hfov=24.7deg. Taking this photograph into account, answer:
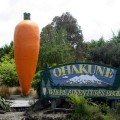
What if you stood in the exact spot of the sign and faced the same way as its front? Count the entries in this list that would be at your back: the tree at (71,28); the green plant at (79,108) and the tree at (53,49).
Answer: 2

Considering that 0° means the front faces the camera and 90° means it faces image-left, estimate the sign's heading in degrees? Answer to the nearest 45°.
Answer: approximately 0°

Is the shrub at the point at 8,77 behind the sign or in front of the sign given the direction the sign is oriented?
behind

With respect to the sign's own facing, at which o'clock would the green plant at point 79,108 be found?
The green plant is roughly at 12 o'clock from the sign.

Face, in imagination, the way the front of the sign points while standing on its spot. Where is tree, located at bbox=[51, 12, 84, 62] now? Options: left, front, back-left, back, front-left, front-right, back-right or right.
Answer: back

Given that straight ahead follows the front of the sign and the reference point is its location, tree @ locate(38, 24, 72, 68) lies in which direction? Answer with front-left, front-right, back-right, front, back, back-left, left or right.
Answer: back

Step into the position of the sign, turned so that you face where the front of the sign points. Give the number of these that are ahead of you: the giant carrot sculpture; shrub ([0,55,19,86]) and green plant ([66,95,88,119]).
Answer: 1

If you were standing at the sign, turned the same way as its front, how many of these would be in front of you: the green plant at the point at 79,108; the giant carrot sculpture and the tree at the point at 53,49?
1

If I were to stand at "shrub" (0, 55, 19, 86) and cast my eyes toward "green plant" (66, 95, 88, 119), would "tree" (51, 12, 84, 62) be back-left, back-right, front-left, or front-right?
back-left
